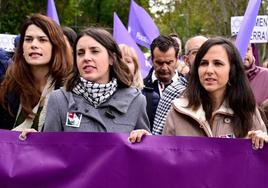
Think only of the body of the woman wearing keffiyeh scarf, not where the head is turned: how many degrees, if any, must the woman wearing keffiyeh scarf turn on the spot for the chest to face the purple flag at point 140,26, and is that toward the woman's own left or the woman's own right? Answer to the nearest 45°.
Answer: approximately 180°

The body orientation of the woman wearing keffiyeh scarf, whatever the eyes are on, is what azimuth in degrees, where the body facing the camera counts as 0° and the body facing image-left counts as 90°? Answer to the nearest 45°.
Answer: approximately 0°
